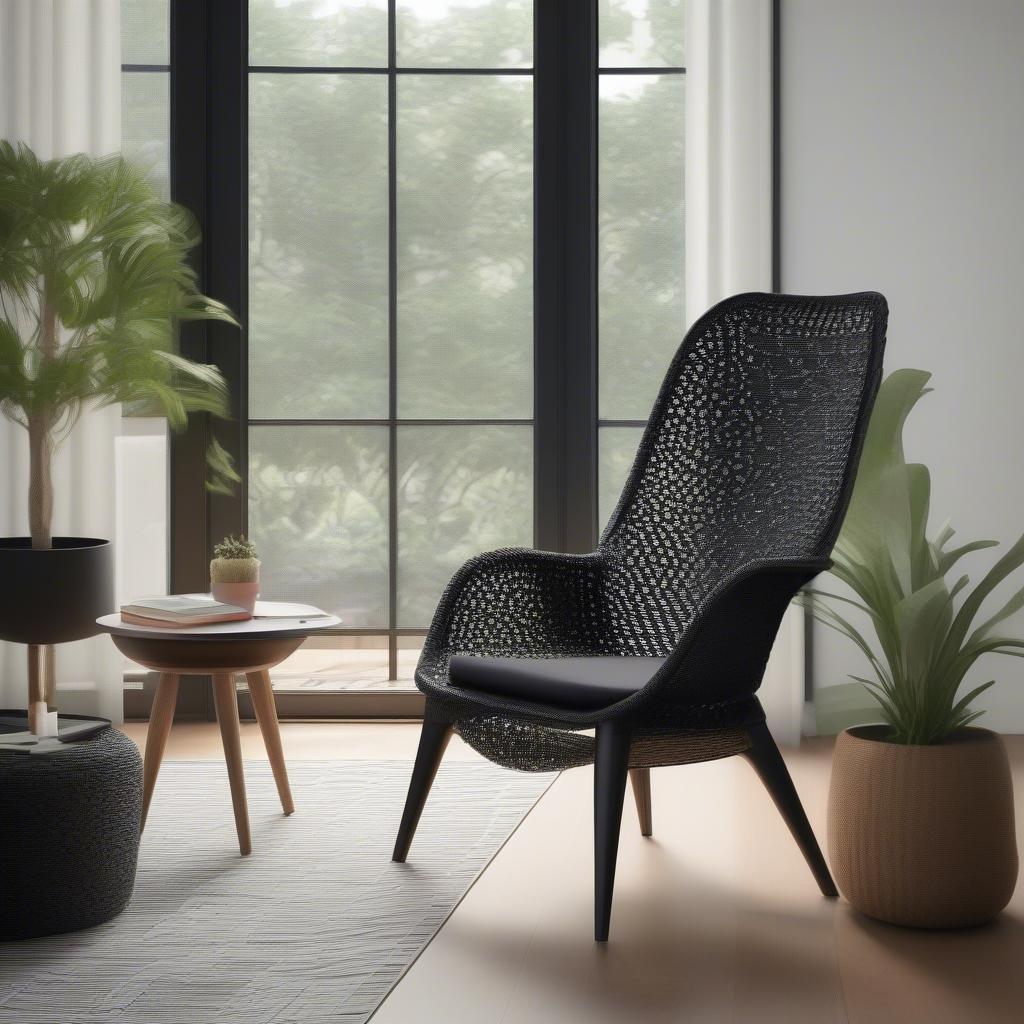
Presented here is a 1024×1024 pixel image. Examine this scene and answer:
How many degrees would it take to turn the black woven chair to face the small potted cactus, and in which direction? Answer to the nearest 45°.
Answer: approximately 45° to its right

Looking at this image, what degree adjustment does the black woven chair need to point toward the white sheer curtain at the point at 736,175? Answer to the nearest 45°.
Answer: approximately 135° to its right

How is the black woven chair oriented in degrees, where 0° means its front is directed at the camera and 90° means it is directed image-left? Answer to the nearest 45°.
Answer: approximately 45°

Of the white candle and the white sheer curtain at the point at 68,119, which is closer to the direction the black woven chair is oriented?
the white candle

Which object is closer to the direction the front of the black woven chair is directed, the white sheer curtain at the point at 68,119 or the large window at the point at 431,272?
the white sheer curtain

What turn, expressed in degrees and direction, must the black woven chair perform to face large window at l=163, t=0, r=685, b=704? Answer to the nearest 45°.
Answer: approximately 90° to its right

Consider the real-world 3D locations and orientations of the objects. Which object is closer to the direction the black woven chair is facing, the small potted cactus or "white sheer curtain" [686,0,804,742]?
the small potted cactus

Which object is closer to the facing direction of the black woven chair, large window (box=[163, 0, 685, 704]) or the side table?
the side table

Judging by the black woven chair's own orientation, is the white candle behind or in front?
in front
